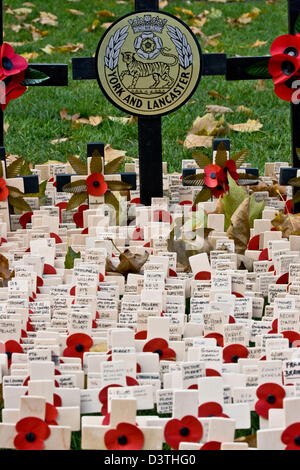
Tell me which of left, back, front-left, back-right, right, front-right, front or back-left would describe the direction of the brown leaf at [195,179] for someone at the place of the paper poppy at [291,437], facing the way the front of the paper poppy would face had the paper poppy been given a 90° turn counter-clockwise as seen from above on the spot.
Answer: left

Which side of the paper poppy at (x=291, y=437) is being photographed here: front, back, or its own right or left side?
front

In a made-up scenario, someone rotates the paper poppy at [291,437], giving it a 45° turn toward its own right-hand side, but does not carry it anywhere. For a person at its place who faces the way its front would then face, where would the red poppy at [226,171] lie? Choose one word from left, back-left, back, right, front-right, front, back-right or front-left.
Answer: back-right

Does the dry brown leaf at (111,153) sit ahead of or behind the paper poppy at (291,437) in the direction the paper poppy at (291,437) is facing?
behind

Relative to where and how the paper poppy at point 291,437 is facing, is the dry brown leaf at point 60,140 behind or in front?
behind

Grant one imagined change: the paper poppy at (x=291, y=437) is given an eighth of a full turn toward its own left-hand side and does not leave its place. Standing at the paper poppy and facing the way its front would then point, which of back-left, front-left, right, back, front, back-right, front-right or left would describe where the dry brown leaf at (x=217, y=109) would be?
back-left

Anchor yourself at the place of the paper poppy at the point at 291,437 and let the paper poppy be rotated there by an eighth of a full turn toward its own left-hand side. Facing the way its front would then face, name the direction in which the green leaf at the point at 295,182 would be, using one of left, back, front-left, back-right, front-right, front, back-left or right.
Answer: back-left

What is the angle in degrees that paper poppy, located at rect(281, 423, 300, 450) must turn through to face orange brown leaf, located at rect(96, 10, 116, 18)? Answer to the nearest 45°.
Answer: approximately 180°

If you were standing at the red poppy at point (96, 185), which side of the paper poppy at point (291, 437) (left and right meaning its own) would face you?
back

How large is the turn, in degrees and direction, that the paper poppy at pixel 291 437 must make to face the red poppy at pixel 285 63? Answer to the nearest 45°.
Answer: approximately 180°

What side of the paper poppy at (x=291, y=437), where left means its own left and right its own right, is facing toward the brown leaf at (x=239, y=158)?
back
